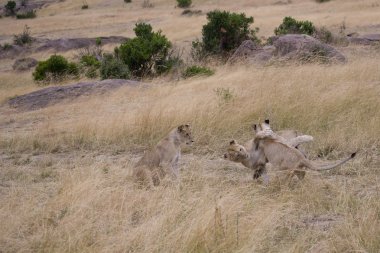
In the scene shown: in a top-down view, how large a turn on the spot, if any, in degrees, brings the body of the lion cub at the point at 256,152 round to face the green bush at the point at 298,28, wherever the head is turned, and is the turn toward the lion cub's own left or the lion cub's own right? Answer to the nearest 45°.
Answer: approximately 90° to the lion cub's own right

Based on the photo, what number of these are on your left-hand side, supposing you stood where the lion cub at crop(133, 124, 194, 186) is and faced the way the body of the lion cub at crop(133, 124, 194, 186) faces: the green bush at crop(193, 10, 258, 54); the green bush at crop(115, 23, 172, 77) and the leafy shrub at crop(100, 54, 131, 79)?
3

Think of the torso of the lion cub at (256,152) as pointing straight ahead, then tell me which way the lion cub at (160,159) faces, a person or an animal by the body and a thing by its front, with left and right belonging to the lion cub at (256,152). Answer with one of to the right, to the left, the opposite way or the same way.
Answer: the opposite way

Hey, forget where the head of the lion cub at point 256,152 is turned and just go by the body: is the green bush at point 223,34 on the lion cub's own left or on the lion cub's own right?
on the lion cub's own right

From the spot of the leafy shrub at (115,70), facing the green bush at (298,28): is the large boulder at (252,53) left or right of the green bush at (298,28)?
right

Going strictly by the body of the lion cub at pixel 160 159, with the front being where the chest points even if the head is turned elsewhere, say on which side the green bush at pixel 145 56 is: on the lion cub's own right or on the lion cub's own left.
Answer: on the lion cub's own left

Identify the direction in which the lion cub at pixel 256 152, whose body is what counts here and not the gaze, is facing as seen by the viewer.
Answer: to the viewer's left

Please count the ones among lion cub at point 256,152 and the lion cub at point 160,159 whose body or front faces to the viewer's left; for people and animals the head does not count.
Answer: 1

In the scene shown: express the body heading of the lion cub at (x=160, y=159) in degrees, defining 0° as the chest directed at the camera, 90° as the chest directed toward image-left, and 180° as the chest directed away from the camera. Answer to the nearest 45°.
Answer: approximately 270°

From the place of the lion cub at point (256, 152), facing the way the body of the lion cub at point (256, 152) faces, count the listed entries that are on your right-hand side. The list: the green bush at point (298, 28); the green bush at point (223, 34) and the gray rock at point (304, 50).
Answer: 3

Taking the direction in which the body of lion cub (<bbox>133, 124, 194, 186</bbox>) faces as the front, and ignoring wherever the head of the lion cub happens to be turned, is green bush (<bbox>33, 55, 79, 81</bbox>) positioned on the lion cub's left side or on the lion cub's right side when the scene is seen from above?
on the lion cub's left side

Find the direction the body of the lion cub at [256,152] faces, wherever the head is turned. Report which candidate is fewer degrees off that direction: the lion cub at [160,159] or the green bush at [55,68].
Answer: the lion cub
